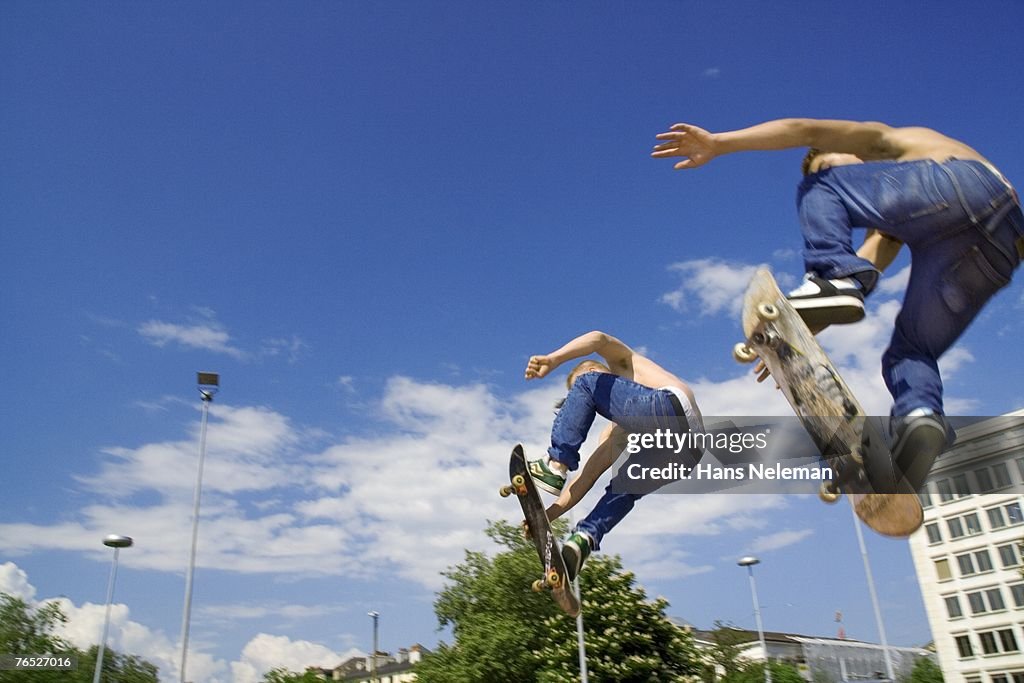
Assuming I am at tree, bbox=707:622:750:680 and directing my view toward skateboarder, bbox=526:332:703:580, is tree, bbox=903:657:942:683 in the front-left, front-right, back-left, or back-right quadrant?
back-left

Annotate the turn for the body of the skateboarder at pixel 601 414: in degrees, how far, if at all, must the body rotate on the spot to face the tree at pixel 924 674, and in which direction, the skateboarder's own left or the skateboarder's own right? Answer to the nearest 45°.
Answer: approximately 90° to the skateboarder's own right

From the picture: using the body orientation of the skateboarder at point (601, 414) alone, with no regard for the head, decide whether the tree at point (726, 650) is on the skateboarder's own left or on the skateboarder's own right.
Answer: on the skateboarder's own right

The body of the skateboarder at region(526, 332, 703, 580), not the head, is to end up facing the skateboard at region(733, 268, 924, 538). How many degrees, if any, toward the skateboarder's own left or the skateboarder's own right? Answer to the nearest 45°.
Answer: approximately 135° to the skateboarder's own left

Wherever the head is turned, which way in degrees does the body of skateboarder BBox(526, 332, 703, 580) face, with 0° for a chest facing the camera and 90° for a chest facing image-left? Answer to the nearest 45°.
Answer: approximately 90°

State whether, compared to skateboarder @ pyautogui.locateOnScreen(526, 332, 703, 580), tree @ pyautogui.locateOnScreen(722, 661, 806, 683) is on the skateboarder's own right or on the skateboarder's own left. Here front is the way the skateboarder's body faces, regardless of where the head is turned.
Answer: on the skateboarder's own right
